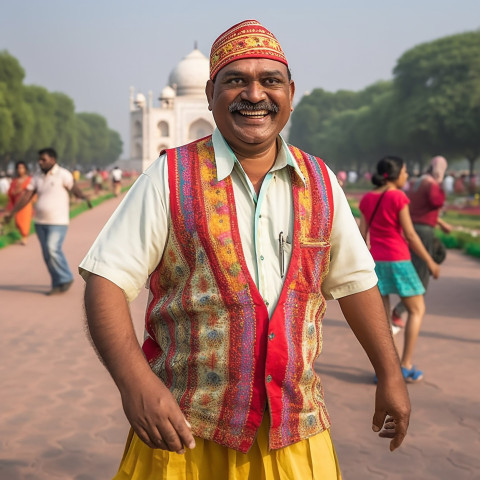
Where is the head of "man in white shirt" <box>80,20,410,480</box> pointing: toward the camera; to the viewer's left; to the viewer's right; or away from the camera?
toward the camera

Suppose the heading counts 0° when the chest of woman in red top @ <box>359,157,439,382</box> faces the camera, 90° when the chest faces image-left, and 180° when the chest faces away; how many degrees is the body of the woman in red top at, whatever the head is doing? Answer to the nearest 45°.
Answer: approximately 225°

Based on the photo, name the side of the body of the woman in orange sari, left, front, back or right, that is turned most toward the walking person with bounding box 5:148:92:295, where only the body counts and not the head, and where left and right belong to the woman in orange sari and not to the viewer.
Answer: front

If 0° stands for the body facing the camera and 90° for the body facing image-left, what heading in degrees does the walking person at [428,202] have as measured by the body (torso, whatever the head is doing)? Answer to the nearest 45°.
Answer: approximately 225°

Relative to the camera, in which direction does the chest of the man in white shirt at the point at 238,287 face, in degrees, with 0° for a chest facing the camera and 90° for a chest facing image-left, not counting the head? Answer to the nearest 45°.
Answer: approximately 0°

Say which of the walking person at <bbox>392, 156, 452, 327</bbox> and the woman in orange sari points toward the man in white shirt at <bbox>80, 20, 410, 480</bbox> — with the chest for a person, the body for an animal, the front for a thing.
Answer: the woman in orange sari

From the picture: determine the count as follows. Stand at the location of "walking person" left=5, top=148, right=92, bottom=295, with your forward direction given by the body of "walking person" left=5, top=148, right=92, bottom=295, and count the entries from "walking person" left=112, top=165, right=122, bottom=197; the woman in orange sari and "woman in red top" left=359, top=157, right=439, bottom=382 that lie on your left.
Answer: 1

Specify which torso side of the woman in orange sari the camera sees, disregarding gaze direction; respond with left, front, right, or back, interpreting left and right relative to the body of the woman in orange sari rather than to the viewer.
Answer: front

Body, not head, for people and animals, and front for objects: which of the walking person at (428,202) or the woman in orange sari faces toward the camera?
the woman in orange sari

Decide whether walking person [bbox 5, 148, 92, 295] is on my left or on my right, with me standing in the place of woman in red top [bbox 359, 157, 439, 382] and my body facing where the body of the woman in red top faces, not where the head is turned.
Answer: on my left
